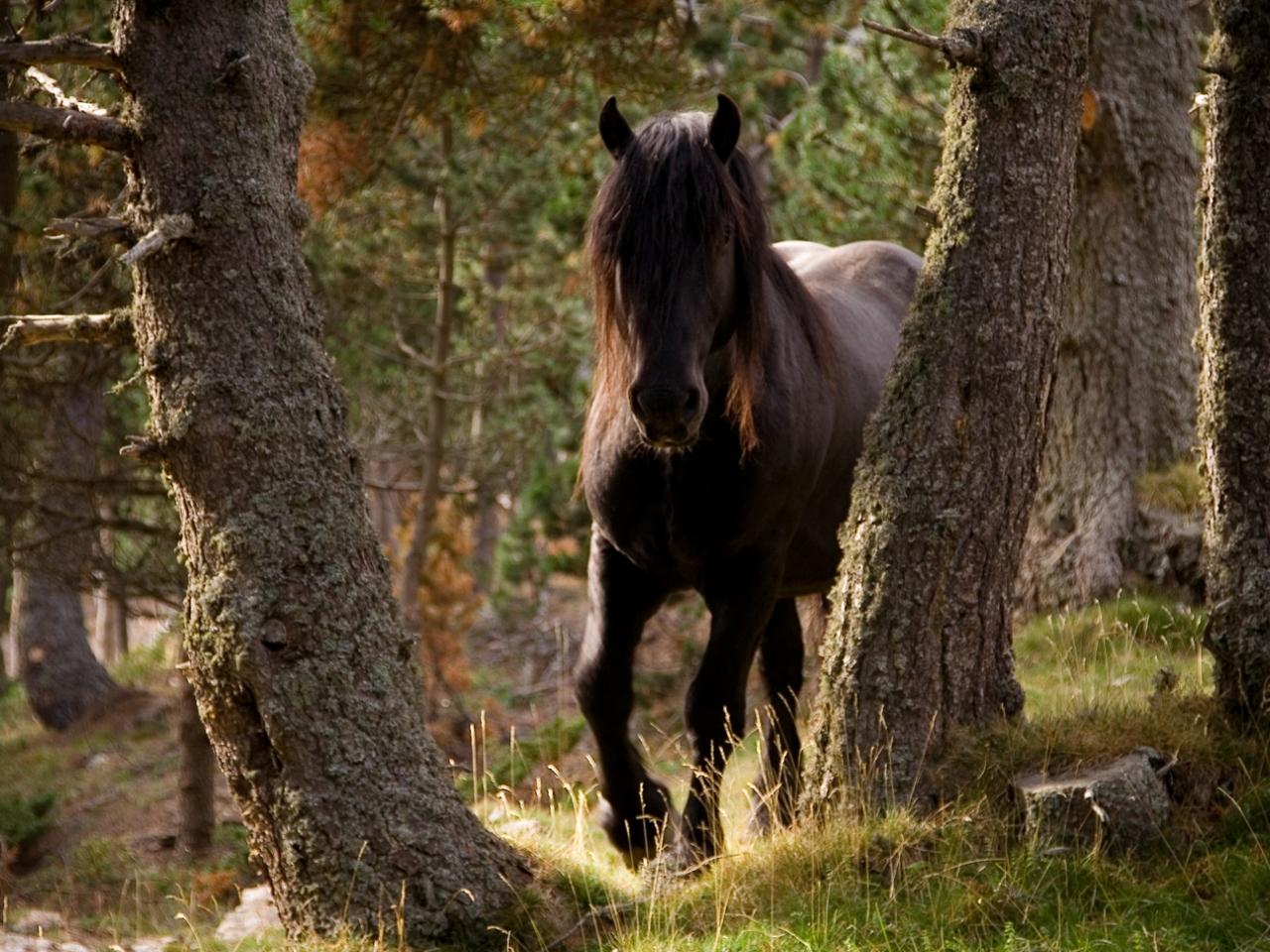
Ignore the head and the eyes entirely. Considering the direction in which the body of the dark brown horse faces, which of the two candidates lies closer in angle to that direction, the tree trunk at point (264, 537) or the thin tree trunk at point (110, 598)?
the tree trunk

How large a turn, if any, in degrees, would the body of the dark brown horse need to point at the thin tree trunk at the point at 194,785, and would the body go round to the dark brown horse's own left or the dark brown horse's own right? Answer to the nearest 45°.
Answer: approximately 90° to the dark brown horse's own right

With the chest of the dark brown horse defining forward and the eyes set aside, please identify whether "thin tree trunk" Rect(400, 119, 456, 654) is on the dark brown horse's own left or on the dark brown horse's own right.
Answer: on the dark brown horse's own right

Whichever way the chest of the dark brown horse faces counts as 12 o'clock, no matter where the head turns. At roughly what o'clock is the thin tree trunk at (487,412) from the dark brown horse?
The thin tree trunk is roughly at 4 o'clock from the dark brown horse.

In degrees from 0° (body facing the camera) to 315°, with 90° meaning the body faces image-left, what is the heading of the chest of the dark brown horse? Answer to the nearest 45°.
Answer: approximately 45°

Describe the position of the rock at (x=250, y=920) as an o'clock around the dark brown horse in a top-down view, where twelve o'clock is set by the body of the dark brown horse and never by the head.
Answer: The rock is roughly at 2 o'clock from the dark brown horse.

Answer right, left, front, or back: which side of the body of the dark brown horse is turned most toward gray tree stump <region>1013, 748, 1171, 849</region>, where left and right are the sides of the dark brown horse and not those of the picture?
left

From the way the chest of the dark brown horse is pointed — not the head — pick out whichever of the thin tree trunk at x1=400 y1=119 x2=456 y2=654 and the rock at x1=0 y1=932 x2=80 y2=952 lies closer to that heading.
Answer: the rock

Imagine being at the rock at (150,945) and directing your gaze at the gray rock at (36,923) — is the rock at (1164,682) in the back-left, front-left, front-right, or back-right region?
back-right

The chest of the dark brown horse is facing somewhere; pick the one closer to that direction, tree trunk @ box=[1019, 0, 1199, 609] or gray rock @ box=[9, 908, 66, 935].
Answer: the gray rock

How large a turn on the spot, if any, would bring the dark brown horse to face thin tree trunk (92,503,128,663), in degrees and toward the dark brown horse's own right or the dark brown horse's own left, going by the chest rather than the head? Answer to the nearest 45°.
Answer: approximately 90° to the dark brown horse's own right

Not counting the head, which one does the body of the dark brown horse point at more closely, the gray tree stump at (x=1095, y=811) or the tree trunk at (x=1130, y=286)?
the gray tree stump
